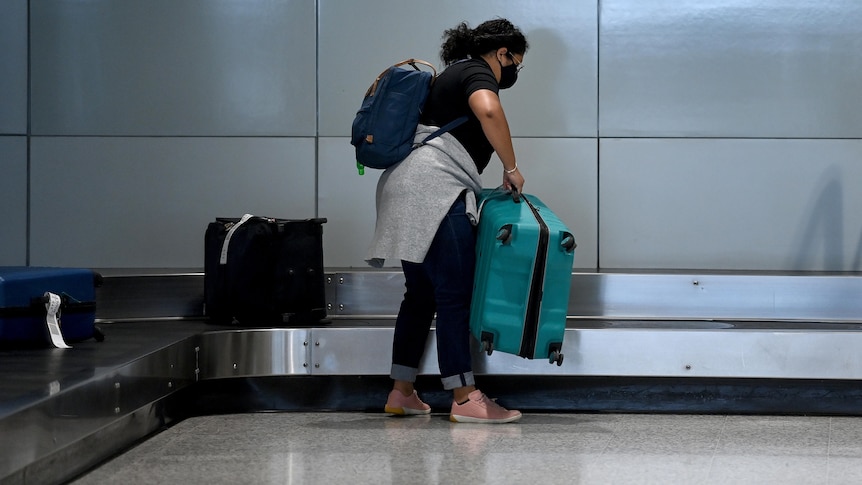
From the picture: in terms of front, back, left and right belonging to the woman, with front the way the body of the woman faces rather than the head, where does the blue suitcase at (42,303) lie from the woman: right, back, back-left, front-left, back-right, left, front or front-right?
back

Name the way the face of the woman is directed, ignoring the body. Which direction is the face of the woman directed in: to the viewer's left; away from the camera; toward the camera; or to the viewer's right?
to the viewer's right

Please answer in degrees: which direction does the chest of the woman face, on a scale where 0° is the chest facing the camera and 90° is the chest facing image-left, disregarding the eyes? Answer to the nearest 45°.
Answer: approximately 270°
